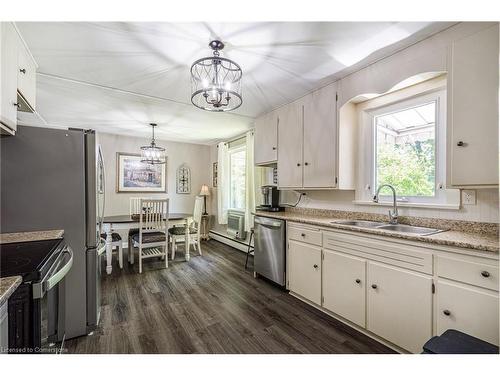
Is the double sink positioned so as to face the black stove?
yes

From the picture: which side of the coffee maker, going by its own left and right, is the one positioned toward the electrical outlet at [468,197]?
left

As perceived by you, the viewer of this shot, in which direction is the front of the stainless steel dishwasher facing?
facing the viewer and to the left of the viewer

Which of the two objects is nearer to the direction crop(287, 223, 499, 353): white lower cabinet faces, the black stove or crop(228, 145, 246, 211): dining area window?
the black stove

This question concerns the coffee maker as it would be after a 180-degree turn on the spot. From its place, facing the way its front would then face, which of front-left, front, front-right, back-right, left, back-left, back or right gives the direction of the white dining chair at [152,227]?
back-left

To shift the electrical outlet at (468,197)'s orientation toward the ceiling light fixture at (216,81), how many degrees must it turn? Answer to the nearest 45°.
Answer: approximately 45° to its right

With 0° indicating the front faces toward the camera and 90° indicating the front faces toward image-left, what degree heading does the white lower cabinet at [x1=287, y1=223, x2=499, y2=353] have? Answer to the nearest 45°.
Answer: approximately 45°

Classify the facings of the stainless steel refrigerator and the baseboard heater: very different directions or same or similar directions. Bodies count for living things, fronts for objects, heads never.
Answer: very different directions

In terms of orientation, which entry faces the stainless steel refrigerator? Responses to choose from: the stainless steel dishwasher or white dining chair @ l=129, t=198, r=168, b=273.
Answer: the stainless steel dishwasher

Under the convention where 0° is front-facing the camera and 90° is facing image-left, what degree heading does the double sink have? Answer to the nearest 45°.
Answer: approximately 45°

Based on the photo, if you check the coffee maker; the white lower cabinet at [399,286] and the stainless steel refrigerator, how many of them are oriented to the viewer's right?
1

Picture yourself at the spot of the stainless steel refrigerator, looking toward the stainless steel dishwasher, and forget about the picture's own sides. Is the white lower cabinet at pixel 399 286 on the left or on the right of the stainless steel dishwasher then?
right

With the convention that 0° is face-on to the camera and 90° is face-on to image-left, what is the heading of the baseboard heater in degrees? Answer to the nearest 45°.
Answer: approximately 45°

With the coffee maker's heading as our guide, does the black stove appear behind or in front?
in front

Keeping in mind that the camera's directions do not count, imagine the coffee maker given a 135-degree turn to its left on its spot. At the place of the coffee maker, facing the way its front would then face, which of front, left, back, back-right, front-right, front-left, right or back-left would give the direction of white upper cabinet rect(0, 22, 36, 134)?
back-right

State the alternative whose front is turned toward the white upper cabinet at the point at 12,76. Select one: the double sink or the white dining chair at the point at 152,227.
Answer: the double sink
